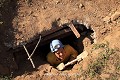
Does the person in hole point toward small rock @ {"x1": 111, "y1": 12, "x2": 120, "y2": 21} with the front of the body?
no

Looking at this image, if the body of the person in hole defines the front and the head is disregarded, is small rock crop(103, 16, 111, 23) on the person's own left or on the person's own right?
on the person's own left

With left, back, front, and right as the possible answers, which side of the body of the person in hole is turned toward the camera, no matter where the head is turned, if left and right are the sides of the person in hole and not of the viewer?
front
